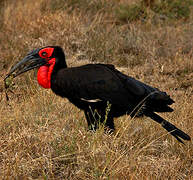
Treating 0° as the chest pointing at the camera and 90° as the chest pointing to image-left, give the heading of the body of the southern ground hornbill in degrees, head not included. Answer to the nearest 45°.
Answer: approximately 90°
